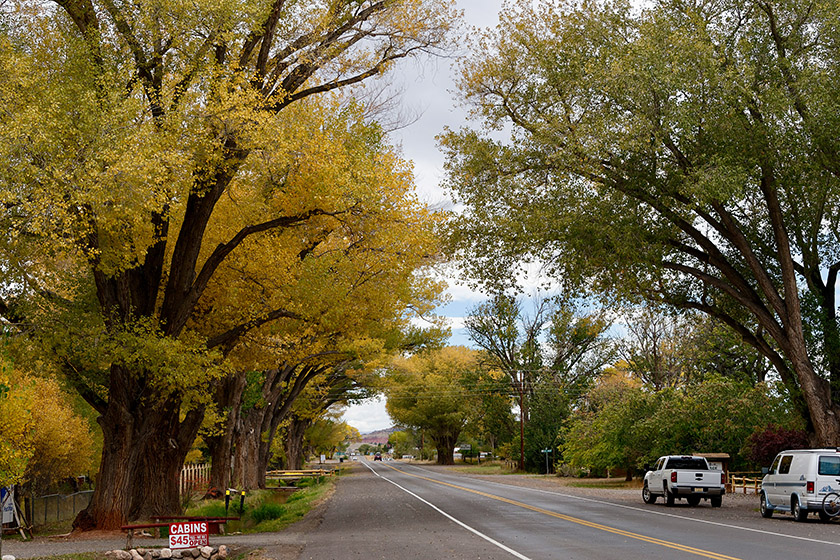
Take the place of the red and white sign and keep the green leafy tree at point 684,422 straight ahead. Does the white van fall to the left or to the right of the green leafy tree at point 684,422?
right

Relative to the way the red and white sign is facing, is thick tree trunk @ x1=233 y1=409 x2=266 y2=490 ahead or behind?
behind

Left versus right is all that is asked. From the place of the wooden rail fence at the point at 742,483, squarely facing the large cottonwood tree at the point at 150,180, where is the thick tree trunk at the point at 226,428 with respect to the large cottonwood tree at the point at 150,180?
right

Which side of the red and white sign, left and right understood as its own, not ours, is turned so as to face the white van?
left

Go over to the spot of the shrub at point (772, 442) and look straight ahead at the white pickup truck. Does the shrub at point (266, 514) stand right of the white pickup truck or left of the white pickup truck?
right

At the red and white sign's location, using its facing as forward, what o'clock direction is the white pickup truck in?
The white pickup truck is roughly at 8 o'clock from the red and white sign.
